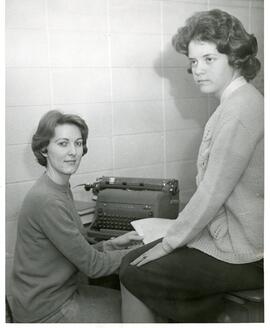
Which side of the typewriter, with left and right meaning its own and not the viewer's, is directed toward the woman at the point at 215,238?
left

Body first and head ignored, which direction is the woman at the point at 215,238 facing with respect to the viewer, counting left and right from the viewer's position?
facing to the left of the viewer

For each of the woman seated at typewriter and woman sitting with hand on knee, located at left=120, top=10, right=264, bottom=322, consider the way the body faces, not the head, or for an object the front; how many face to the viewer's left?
1

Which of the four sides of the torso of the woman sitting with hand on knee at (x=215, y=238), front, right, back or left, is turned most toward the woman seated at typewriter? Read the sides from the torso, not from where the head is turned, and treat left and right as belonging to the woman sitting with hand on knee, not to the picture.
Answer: front
